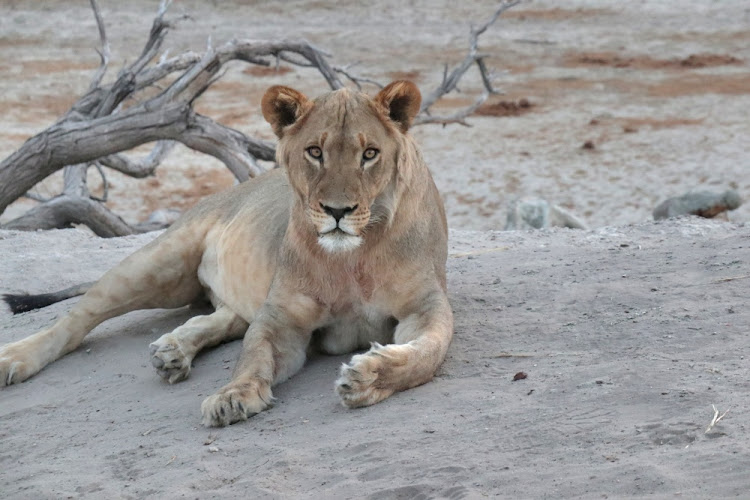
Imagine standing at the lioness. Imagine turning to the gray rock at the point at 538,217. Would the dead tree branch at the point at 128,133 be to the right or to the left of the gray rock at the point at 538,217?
left

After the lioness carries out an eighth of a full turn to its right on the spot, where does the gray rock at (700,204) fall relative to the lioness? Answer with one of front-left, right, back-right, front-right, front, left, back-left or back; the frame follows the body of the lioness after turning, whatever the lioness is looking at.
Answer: back-left

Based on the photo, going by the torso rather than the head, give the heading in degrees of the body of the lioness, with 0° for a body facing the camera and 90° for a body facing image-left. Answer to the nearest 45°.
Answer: approximately 315°

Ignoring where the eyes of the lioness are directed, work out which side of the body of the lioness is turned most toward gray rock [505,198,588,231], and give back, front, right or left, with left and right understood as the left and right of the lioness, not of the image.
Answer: left
